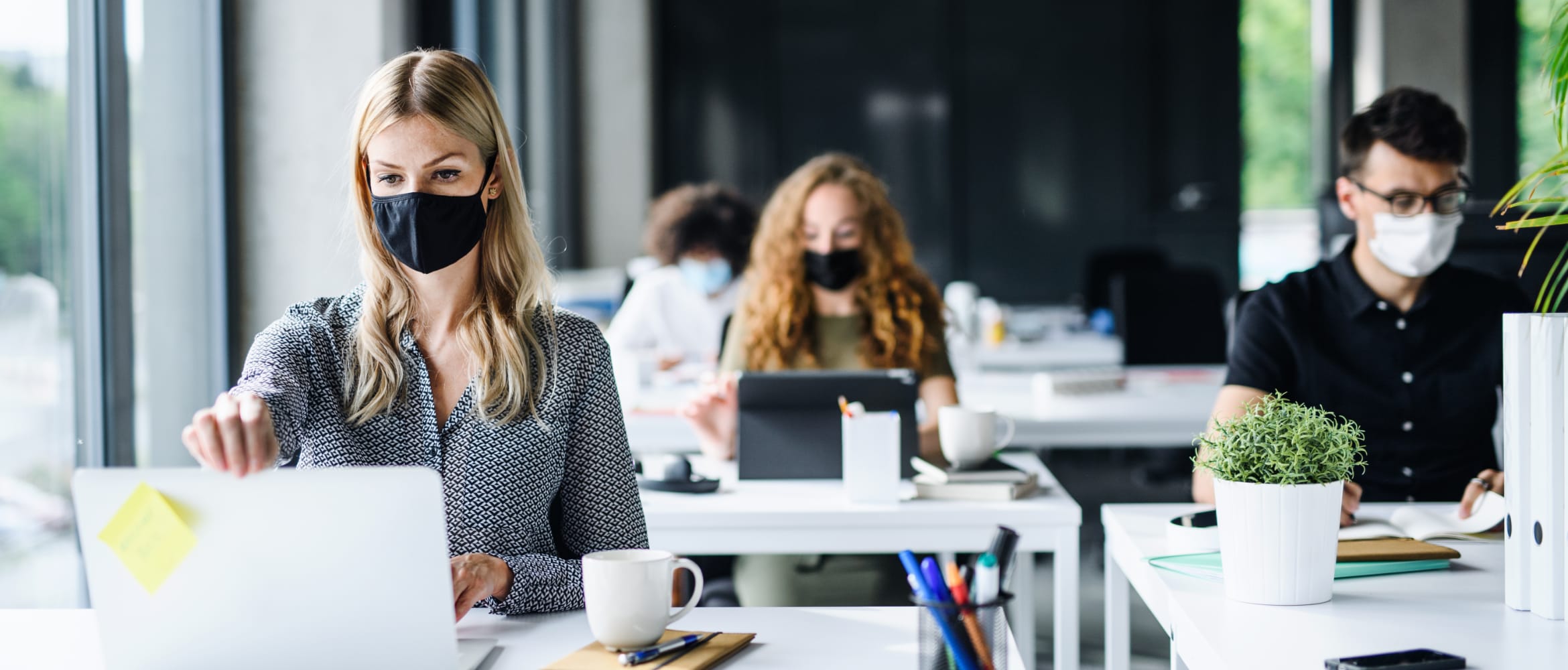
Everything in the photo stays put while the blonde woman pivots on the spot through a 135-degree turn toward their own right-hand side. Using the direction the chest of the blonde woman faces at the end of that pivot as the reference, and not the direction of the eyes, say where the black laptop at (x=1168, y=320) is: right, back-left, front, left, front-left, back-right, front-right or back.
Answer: right

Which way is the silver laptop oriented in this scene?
away from the camera

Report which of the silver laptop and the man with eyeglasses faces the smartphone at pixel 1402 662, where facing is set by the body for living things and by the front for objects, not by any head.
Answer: the man with eyeglasses

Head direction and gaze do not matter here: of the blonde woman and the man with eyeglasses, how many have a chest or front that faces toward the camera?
2

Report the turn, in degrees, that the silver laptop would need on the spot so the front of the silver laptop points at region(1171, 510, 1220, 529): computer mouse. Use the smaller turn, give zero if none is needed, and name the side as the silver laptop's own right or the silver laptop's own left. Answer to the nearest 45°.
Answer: approximately 90° to the silver laptop's own right

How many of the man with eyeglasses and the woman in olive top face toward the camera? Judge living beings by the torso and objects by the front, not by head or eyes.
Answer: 2

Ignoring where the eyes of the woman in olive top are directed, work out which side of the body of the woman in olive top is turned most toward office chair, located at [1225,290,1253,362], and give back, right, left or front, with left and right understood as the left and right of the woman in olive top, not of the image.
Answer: left
